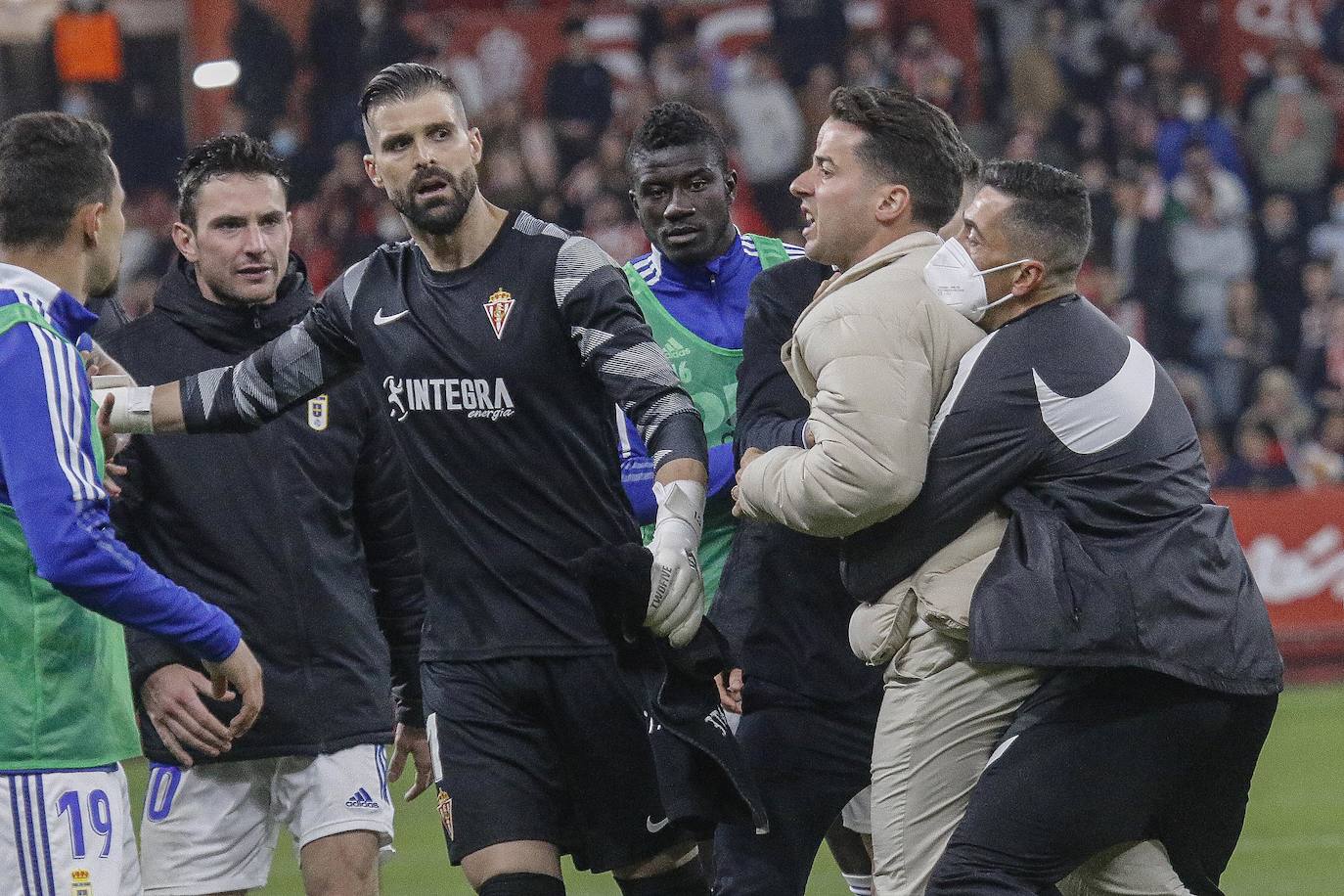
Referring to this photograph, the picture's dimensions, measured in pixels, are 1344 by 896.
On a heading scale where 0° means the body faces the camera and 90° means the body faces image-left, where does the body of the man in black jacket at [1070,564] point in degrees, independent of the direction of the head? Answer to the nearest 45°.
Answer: approximately 135°

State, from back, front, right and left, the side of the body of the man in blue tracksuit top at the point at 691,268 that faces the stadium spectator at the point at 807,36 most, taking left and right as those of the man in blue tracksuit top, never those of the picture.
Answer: back

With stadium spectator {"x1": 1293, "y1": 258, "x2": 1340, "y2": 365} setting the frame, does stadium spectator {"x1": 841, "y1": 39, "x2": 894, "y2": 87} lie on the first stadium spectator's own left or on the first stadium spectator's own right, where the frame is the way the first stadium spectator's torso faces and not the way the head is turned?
on the first stadium spectator's own right

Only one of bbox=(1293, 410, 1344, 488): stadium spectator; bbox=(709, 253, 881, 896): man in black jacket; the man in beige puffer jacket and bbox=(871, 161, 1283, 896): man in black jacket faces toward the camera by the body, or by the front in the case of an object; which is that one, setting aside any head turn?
the stadium spectator

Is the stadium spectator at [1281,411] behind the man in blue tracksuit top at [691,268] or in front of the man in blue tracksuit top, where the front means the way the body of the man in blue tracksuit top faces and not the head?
behind

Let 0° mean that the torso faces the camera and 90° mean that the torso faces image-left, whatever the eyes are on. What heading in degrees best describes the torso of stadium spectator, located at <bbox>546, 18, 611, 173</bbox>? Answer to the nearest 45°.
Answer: approximately 0°

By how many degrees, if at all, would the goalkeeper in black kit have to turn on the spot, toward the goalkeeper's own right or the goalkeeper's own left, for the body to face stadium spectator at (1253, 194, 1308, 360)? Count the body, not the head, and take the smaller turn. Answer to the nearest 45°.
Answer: approximately 135° to the goalkeeper's own left

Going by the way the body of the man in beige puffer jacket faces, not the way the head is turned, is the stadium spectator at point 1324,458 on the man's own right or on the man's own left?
on the man's own right

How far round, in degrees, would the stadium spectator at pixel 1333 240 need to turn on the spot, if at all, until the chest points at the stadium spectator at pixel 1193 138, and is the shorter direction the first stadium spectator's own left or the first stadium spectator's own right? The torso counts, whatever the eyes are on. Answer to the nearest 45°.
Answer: approximately 90° to the first stadium spectator's own right

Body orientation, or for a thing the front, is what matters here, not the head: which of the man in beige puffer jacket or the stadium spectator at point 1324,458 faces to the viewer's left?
the man in beige puffer jacket
